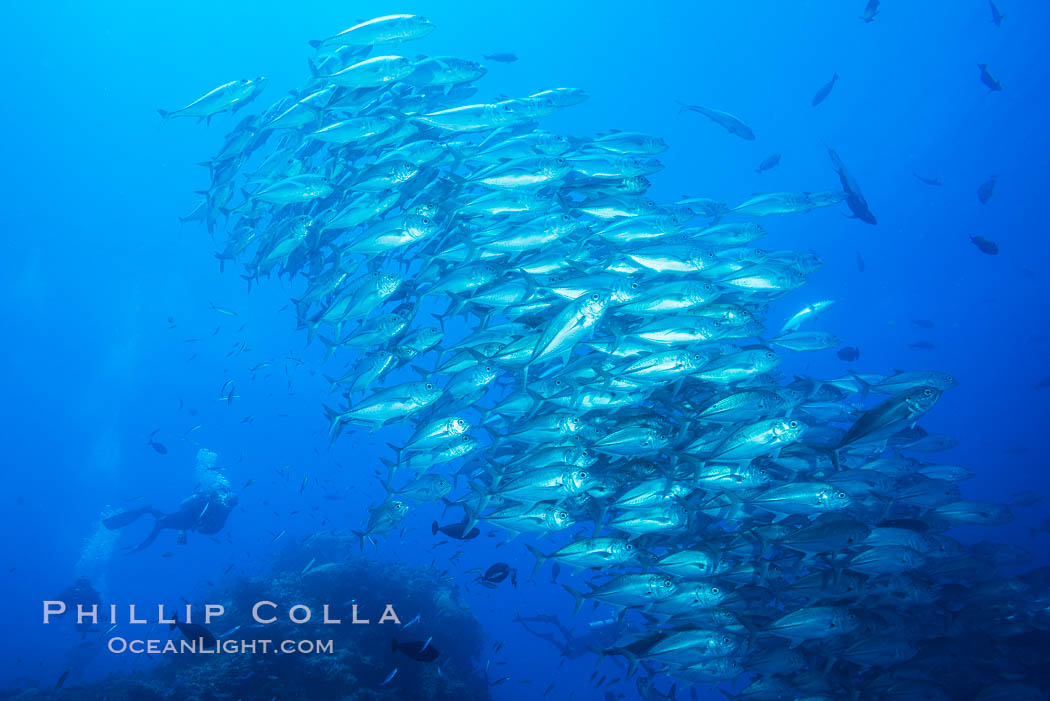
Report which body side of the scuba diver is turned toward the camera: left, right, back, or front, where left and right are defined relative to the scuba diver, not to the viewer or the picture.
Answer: right

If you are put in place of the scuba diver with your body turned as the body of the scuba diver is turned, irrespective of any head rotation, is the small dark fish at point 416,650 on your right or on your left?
on your right
